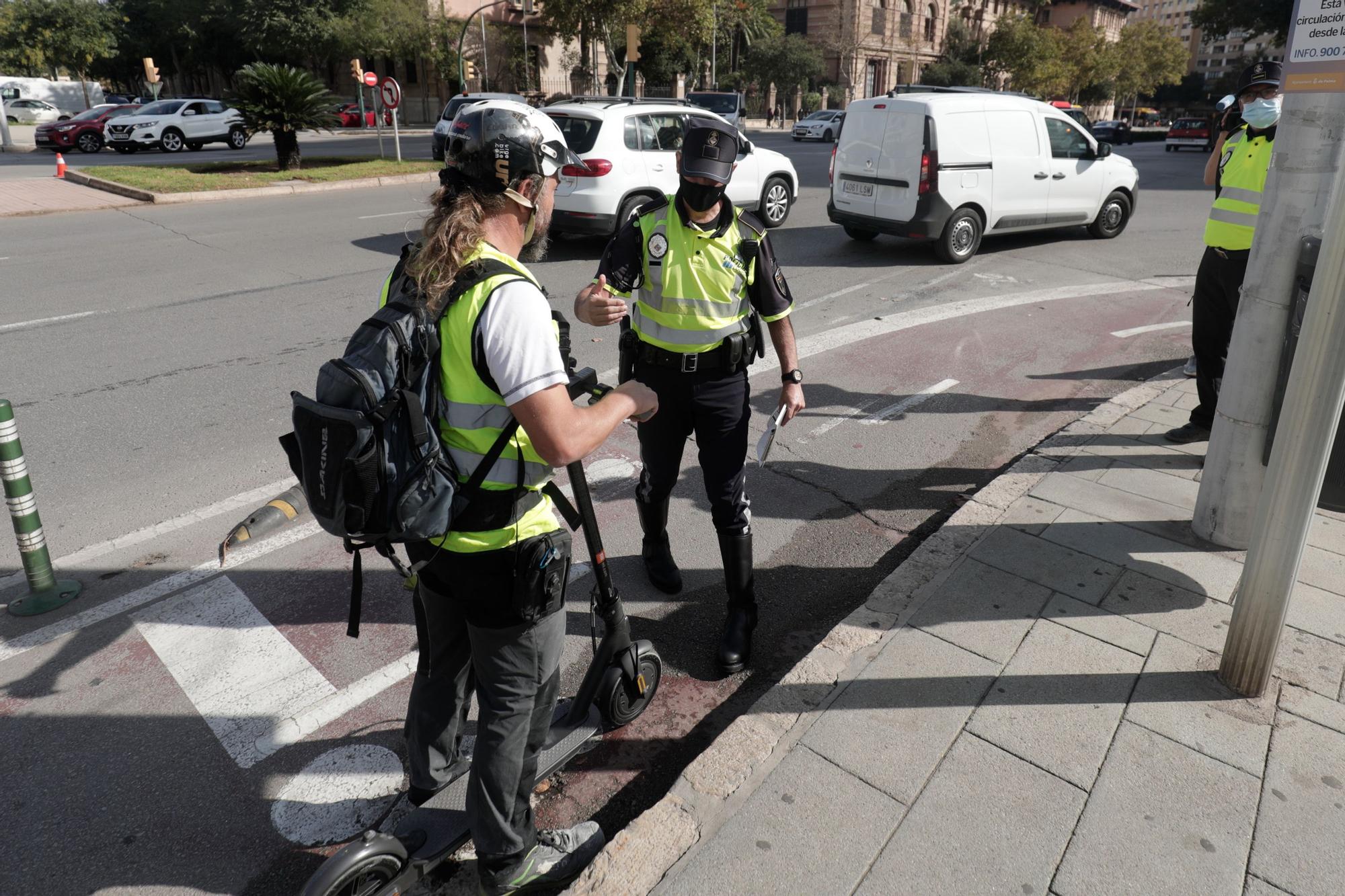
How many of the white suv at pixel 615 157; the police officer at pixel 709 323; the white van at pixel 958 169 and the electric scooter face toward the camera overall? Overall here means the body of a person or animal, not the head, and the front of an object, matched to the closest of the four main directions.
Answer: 1

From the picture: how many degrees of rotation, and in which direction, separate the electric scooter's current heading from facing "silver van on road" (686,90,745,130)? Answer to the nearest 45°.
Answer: approximately 45° to its left

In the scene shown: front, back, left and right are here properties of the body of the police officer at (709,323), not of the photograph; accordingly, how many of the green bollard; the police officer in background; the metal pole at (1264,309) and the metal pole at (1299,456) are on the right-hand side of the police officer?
1

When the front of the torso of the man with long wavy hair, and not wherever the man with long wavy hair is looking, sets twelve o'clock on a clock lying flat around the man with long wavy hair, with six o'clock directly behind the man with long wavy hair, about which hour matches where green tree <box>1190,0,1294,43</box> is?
The green tree is roughly at 12 o'clock from the man with long wavy hair.

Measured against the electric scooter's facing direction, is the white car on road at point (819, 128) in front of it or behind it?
in front

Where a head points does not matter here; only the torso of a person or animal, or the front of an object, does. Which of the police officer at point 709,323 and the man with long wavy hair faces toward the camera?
the police officer

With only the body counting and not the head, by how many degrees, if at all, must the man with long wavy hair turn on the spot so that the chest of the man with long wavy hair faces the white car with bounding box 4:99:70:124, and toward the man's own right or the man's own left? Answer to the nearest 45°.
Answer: approximately 90° to the man's own left

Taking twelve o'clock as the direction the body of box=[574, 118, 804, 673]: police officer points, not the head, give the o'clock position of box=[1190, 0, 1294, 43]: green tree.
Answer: The green tree is roughly at 7 o'clock from the police officer.

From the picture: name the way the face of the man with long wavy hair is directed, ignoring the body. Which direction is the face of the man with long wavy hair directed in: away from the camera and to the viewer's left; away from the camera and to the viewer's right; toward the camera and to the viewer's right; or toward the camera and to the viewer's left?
away from the camera and to the viewer's right

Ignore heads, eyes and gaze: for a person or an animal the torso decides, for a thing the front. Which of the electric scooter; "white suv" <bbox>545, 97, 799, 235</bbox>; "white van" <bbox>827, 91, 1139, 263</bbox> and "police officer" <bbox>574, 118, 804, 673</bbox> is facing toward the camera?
the police officer

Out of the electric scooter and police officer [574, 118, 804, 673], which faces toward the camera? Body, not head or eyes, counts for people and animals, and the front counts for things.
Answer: the police officer

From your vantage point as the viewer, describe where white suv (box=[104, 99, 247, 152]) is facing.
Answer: facing the viewer and to the left of the viewer

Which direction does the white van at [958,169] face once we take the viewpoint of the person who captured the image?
facing away from the viewer and to the right of the viewer

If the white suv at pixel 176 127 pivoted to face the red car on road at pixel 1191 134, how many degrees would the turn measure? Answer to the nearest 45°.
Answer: approximately 135° to its left

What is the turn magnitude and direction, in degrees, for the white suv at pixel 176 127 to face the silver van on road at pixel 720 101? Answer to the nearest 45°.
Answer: approximately 135° to its left

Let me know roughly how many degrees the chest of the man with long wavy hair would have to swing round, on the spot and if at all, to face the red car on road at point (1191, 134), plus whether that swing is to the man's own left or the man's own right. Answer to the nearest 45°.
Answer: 0° — they already face it

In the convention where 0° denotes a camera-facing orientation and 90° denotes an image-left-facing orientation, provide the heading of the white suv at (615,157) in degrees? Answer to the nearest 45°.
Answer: approximately 225°

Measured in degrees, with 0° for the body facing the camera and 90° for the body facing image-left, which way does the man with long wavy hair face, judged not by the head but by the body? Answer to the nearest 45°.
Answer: approximately 225°

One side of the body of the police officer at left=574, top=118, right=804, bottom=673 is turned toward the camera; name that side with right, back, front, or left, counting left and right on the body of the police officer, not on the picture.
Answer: front

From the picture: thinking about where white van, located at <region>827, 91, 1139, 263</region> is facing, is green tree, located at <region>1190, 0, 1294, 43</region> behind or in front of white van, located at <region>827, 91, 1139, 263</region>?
in front
